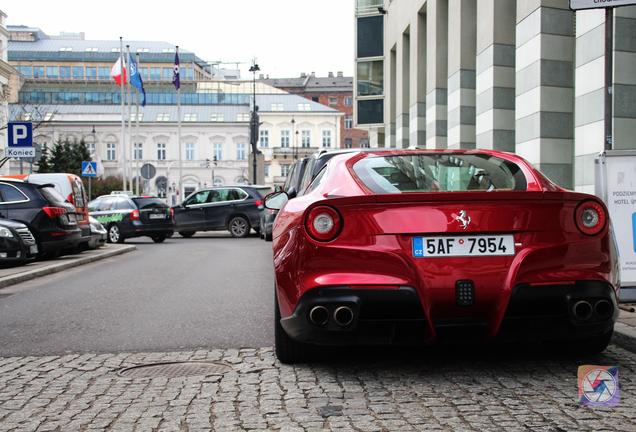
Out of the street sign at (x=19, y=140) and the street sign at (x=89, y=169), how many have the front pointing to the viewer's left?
0

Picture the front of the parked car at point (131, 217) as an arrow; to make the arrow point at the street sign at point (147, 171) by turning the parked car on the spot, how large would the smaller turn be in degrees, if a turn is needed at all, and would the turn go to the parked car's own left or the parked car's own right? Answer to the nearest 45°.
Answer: approximately 45° to the parked car's own right

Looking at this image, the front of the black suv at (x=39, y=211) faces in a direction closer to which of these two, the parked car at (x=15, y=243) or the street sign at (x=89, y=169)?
the street sign

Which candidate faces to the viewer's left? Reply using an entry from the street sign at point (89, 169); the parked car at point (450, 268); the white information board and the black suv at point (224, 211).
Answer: the black suv

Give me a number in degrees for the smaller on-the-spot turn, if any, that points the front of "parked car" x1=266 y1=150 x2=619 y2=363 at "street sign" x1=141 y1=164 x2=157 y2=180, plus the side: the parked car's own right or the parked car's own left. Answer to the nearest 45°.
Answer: approximately 45° to the parked car's own left

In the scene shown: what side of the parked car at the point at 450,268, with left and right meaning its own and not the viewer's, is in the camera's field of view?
back

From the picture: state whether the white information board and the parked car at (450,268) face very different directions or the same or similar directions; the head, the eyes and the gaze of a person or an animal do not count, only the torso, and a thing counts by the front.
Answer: very different directions

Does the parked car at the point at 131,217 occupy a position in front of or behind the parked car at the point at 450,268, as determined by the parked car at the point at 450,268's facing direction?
in front

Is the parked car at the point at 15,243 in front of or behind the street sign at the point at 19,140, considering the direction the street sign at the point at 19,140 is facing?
in front

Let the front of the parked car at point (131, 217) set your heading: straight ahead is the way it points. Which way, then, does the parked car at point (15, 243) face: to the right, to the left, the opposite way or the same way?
the opposite way

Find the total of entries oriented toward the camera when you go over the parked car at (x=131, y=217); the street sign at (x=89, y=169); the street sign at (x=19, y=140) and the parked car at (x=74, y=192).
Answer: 2

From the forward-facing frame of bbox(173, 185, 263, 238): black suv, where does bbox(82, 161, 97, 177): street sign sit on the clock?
The street sign is roughly at 1 o'clock from the black suv.
